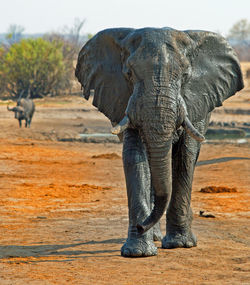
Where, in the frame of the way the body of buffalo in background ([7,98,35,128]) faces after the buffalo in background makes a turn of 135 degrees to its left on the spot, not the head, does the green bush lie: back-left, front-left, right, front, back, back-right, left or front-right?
left

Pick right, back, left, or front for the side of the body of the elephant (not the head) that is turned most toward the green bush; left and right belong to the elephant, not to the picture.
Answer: back

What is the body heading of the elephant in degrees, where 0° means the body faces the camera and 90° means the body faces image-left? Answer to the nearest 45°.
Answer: approximately 0°
